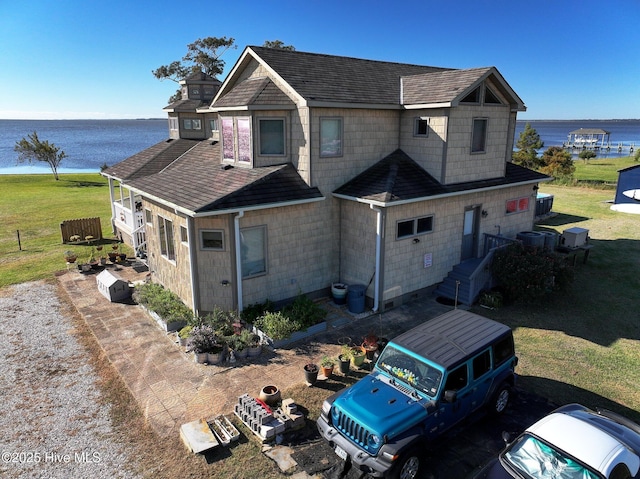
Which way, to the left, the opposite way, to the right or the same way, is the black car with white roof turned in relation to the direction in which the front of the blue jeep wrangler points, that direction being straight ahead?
the same way

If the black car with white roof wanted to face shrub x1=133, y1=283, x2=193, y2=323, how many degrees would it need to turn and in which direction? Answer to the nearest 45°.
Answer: approximately 45° to its right

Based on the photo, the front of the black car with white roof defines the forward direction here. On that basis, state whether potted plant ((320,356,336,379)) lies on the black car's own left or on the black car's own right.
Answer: on the black car's own right

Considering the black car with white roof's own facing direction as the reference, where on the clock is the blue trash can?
The blue trash can is roughly at 3 o'clock from the black car with white roof.

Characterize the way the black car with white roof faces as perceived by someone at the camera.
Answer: facing the viewer and to the left of the viewer

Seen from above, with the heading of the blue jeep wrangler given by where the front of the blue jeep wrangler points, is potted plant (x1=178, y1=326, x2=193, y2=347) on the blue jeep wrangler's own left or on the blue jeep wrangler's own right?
on the blue jeep wrangler's own right

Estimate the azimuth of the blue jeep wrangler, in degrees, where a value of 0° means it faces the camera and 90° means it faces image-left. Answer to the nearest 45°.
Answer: approximately 45°

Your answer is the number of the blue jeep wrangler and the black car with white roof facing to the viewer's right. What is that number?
0

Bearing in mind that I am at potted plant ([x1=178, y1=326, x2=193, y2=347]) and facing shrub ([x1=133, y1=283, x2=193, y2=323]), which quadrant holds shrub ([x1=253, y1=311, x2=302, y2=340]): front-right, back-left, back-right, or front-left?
back-right

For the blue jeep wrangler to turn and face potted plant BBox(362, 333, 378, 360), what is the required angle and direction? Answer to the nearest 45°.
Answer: approximately 135° to its right

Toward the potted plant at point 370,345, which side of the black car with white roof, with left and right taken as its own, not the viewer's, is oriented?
right

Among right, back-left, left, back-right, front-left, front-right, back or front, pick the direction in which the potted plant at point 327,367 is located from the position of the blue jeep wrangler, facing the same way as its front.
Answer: right
